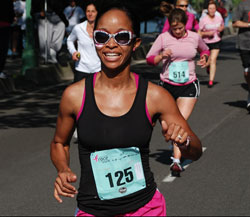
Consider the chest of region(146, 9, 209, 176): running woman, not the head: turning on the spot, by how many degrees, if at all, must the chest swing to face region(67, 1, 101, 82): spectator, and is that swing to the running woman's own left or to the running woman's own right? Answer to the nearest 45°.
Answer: approximately 135° to the running woman's own right

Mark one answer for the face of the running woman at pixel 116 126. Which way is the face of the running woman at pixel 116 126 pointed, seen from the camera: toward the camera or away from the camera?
toward the camera

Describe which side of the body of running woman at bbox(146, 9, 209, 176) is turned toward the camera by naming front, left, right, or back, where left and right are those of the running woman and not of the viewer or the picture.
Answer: front

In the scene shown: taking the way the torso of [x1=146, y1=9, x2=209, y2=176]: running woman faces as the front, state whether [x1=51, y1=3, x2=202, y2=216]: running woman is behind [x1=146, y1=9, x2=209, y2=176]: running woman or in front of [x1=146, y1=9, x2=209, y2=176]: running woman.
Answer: in front

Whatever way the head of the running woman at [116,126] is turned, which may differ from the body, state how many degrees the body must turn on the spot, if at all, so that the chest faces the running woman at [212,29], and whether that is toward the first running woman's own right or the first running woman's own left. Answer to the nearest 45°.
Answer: approximately 180°

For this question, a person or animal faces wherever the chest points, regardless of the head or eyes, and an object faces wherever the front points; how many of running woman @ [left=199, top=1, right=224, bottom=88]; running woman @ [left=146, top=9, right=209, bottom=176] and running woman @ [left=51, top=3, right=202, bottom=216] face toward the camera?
3

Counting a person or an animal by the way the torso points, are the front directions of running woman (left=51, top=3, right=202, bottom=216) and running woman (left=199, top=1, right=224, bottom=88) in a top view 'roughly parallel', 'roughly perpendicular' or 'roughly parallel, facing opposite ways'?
roughly parallel

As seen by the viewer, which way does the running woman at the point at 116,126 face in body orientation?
toward the camera

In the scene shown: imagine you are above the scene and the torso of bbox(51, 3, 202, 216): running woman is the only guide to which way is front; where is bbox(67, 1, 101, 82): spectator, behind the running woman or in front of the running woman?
behind

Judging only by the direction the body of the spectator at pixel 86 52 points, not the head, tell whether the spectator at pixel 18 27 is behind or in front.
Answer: behind

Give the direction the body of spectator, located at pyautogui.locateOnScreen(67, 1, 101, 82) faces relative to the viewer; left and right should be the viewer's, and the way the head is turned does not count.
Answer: facing the viewer and to the right of the viewer

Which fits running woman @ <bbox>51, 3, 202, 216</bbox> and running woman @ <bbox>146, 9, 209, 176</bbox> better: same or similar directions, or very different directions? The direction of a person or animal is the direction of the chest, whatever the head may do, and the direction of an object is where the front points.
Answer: same or similar directions

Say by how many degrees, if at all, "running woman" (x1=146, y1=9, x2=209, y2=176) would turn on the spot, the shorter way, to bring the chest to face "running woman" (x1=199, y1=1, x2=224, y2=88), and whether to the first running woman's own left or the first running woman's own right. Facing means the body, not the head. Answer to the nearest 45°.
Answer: approximately 180°

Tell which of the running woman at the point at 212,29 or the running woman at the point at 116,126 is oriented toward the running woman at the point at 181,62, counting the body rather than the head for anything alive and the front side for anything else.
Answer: the running woman at the point at 212,29
